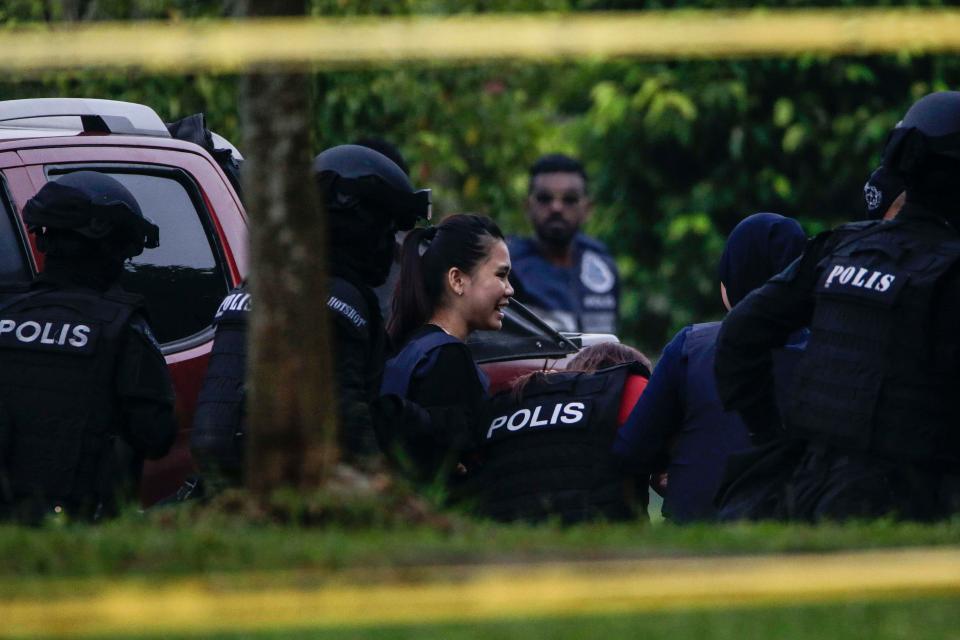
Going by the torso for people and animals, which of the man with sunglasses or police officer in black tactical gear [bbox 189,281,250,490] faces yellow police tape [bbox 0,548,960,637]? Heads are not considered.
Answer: the man with sunglasses

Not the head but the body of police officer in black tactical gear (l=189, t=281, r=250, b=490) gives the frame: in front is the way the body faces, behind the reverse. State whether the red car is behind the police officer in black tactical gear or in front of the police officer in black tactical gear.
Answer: in front

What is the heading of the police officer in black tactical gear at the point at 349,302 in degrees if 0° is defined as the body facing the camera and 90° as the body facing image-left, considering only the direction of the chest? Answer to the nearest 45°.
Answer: approximately 270°

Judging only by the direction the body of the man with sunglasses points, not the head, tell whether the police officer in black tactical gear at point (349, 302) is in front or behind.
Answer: in front

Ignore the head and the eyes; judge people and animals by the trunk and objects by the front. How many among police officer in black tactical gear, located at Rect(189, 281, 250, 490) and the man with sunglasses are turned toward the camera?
1

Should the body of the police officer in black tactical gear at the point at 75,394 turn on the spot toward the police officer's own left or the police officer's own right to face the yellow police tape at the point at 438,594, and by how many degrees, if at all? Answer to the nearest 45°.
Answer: approximately 135° to the police officer's own right

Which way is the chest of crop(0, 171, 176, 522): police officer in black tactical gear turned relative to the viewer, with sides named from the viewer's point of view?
facing away from the viewer and to the right of the viewer

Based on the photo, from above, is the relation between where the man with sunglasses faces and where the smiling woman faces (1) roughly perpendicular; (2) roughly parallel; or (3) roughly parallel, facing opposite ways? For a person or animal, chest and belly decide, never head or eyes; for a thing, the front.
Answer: roughly perpendicular

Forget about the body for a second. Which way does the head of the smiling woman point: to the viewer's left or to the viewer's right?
to the viewer's right

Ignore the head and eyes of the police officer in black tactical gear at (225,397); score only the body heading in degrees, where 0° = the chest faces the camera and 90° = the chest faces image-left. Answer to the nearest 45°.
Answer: approximately 180°

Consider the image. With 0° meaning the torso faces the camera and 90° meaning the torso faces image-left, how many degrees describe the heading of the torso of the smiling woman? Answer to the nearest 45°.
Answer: approximately 270°

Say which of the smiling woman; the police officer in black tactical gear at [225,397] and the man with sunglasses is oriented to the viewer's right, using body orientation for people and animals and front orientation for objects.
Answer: the smiling woman
